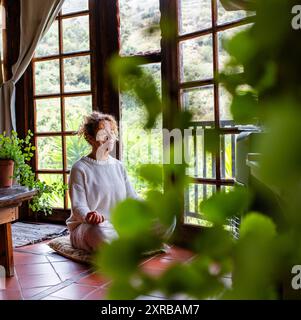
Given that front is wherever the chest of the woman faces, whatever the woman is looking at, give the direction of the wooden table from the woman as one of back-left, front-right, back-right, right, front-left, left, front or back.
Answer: right

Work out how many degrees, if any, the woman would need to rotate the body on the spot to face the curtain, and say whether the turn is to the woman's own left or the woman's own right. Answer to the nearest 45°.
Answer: approximately 180°

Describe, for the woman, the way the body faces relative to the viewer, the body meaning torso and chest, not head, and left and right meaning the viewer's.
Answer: facing the viewer and to the right of the viewer
